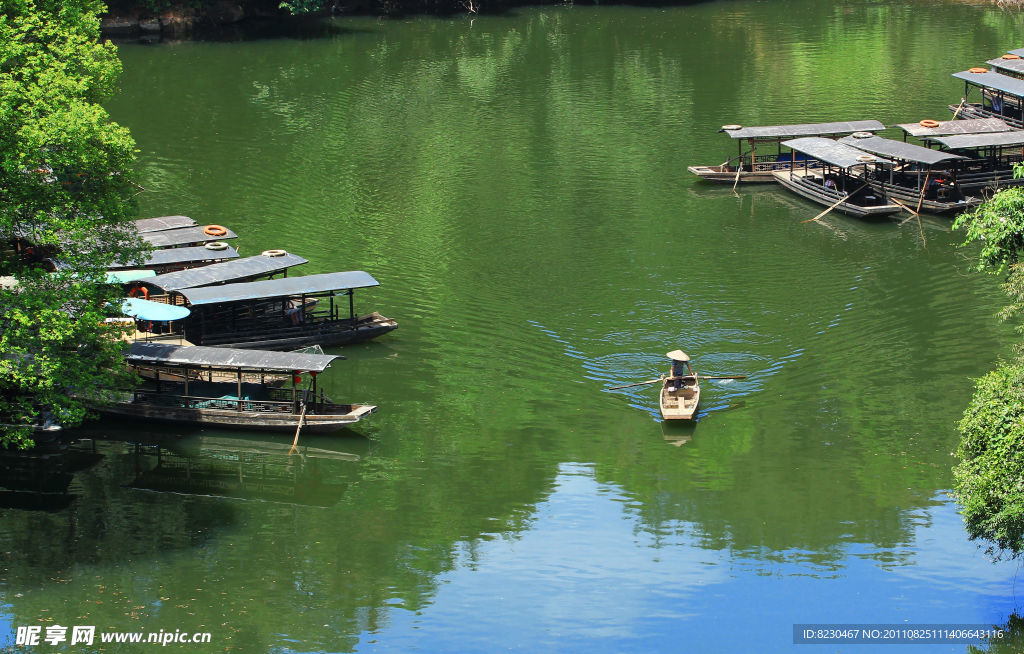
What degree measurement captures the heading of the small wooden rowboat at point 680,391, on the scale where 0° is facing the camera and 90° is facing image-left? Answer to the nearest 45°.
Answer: approximately 0°

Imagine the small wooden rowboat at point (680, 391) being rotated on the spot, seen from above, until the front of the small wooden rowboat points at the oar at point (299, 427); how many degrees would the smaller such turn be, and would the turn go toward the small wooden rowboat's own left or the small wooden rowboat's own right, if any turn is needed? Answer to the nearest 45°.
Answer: approximately 90° to the small wooden rowboat's own right
